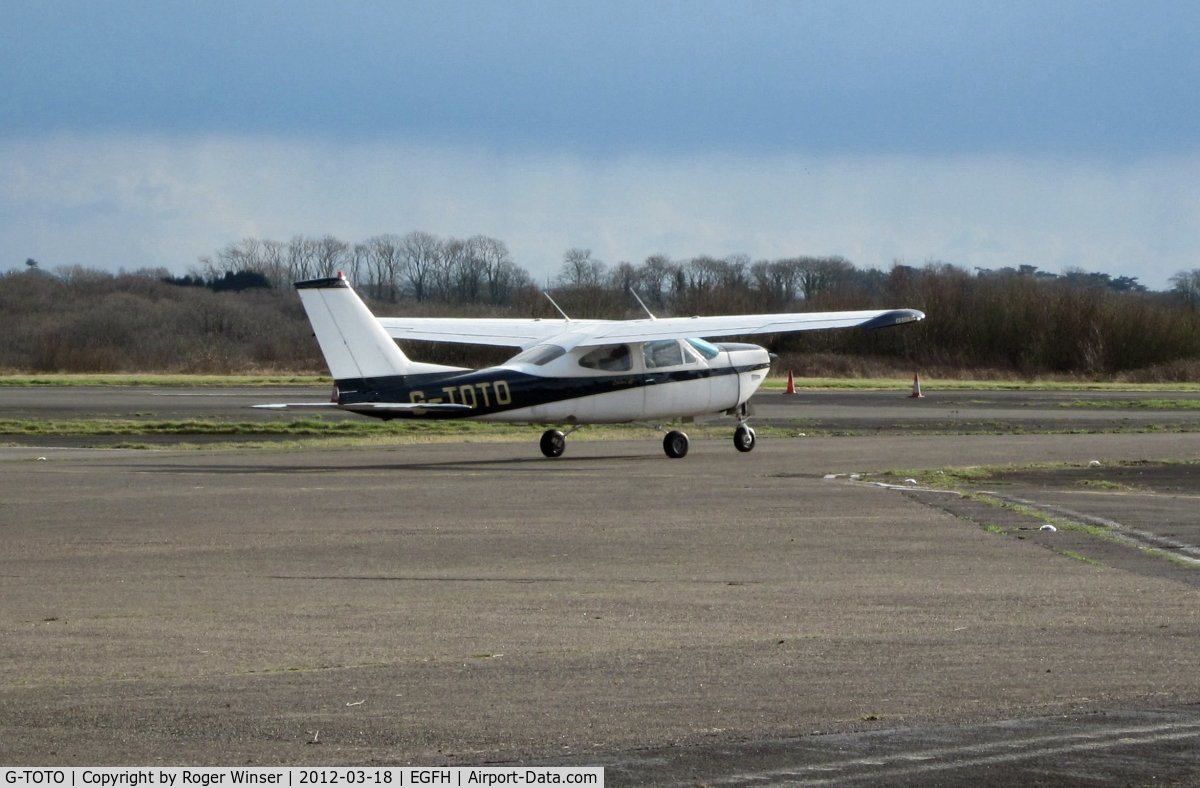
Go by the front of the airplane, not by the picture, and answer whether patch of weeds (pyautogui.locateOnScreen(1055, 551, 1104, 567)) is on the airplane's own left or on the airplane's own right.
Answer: on the airplane's own right

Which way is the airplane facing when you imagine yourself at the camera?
facing away from the viewer and to the right of the viewer
